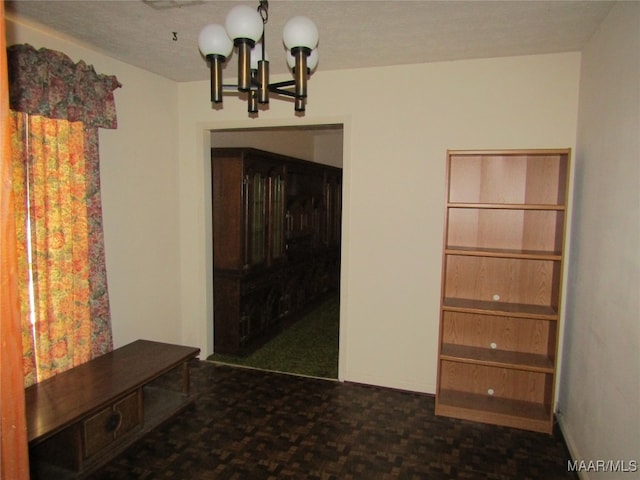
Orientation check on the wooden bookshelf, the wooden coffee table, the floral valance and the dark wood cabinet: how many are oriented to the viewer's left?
0

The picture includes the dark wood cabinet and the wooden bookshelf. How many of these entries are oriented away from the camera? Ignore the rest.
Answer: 0

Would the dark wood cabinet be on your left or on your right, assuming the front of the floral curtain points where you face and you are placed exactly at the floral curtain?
on your left

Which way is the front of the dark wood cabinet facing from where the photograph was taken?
facing the viewer and to the right of the viewer

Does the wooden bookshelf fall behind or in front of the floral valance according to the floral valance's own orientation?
in front

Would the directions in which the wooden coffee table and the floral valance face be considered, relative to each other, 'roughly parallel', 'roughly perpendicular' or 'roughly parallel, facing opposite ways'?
roughly parallel

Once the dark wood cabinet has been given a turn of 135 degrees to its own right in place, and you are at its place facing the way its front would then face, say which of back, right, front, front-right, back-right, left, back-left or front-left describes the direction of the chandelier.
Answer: left

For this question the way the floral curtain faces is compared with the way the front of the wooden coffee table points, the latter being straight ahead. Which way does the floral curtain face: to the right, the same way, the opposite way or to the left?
the same way

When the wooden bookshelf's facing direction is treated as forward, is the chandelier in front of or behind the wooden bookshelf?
in front

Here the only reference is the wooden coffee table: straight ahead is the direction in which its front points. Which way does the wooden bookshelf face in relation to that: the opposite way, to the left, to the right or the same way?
to the right

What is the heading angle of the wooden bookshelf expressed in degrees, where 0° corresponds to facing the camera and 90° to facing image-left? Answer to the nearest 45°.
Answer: approximately 0°

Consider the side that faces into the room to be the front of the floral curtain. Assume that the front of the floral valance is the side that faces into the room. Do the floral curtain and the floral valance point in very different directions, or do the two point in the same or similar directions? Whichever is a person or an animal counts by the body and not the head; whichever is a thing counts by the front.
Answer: same or similar directions

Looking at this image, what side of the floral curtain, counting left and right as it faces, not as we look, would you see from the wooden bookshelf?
front

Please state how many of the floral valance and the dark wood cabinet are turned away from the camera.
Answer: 0

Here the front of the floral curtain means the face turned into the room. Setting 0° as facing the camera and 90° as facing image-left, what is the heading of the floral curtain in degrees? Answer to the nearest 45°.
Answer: approximately 315°

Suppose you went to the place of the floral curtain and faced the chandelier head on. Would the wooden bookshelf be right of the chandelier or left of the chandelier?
left
